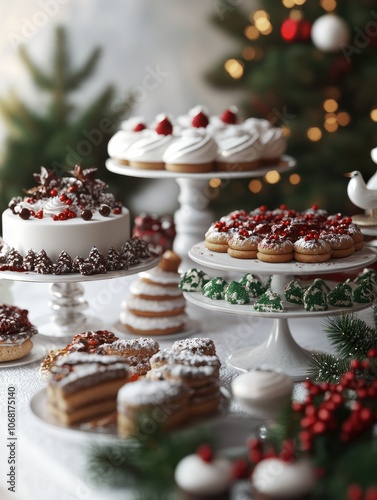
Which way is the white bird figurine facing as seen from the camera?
to the viewer's left

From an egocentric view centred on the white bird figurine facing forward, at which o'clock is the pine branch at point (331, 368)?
The pine branch is roughly at 9 o'clock from the white bird figurine.

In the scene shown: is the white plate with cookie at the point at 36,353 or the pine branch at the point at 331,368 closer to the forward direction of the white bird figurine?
the white plate with cookie

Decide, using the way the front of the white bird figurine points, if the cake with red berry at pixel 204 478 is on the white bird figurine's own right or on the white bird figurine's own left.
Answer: on the white bird figurine's own left

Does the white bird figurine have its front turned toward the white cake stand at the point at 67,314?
yes

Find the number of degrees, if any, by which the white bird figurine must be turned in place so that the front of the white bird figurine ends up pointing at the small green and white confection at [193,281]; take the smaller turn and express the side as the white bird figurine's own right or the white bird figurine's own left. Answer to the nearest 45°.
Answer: approximately 45° to the white bird figurine's own left
